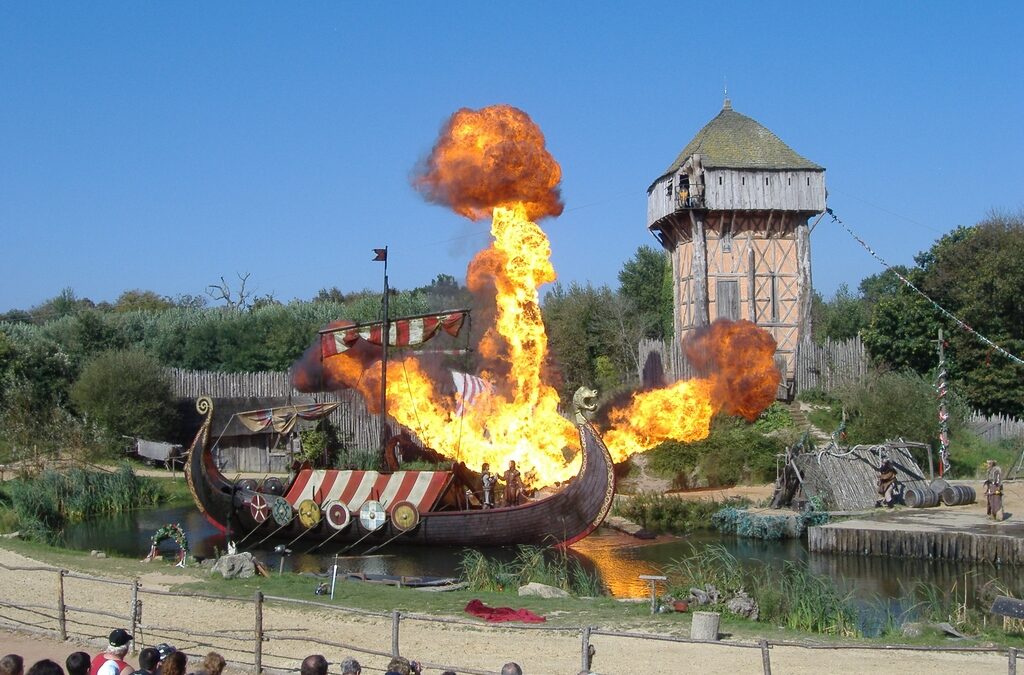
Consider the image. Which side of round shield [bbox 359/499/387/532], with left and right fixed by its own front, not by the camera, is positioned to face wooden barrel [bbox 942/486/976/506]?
left

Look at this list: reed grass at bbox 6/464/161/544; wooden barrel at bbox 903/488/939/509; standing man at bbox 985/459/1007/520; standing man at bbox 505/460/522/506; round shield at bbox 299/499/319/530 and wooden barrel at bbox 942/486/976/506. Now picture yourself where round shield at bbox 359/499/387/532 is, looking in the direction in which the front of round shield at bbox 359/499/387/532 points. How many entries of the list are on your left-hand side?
4

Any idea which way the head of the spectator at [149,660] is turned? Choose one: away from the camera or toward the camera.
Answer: away from the camera

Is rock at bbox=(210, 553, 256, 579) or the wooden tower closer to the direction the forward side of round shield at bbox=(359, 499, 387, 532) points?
the rock

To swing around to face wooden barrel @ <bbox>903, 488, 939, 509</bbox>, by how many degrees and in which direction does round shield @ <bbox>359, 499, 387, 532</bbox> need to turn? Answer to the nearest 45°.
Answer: approximately 90° to its left
